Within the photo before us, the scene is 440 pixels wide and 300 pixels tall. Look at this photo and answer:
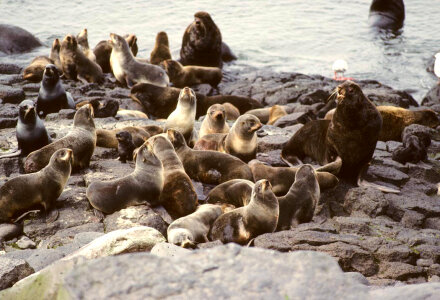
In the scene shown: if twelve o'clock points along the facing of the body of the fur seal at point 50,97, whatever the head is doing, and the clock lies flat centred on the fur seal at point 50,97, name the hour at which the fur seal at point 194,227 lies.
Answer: the fur seal at point 194,227 is roughly at 10 o'clock from the fur seal at point 50,97.

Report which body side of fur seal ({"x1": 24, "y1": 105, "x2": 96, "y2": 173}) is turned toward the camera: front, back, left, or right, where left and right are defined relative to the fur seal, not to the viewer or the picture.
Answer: right

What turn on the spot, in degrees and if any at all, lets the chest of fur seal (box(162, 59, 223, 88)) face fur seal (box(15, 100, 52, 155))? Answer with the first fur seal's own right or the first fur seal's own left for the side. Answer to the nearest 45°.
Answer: approximately 90° to the first fur seal's own left

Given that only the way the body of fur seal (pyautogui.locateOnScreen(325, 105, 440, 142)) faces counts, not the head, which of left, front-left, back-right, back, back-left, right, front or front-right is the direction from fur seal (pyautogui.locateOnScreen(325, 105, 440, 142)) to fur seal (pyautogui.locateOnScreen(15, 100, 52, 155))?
back-right

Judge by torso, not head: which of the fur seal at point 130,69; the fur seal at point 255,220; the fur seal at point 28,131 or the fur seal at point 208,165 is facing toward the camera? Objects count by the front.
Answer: the fur seal at point 28,131

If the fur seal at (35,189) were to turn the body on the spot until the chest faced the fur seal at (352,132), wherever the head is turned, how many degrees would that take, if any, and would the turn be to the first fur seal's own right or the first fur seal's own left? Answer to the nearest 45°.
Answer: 0° — it already faces it

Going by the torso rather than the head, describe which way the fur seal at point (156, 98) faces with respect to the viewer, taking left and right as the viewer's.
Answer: facing to the left of the viewer

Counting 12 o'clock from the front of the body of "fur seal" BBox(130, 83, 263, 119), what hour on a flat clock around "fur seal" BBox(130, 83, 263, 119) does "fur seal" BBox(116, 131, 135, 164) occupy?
"fur seal" BBox(116, 131, 135, 164) is roughly at 9 o'clock from "fur seal" BBox(130, 83, 263, 119).

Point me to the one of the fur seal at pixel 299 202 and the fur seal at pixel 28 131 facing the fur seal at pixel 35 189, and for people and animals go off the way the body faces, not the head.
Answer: the fur seal at pixel 28 131

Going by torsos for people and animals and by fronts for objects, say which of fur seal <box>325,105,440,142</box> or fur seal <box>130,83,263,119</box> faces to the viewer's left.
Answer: fur seal <box>130,83,263,119</box>

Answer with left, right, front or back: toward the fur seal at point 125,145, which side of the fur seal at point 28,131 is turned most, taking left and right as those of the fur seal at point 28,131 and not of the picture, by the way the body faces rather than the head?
left
